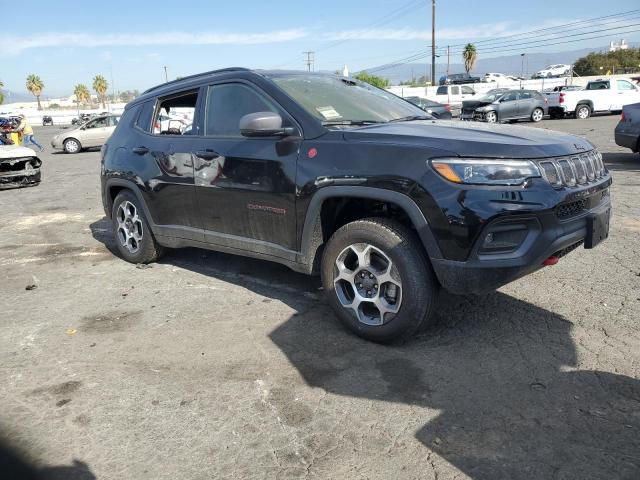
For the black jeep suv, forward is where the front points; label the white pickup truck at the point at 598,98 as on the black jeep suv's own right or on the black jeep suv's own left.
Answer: on the black jeep suv's own left

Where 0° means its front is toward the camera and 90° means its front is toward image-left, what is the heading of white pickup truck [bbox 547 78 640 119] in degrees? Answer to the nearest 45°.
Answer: approximately 225°

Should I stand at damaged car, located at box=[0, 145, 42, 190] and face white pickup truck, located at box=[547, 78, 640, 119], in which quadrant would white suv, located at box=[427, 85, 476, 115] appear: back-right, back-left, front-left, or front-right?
front-left

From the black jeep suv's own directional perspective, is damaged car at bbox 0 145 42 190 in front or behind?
behind

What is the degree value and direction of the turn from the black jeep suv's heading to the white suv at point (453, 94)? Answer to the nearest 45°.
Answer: approximately 135° to its left

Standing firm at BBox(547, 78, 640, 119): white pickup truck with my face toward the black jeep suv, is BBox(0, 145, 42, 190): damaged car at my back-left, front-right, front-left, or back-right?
front-right

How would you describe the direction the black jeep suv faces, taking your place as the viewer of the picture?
facing the viewer and to the right of the viewer

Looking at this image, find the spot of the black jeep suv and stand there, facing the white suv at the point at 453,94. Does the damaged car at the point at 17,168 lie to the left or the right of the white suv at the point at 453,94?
left
